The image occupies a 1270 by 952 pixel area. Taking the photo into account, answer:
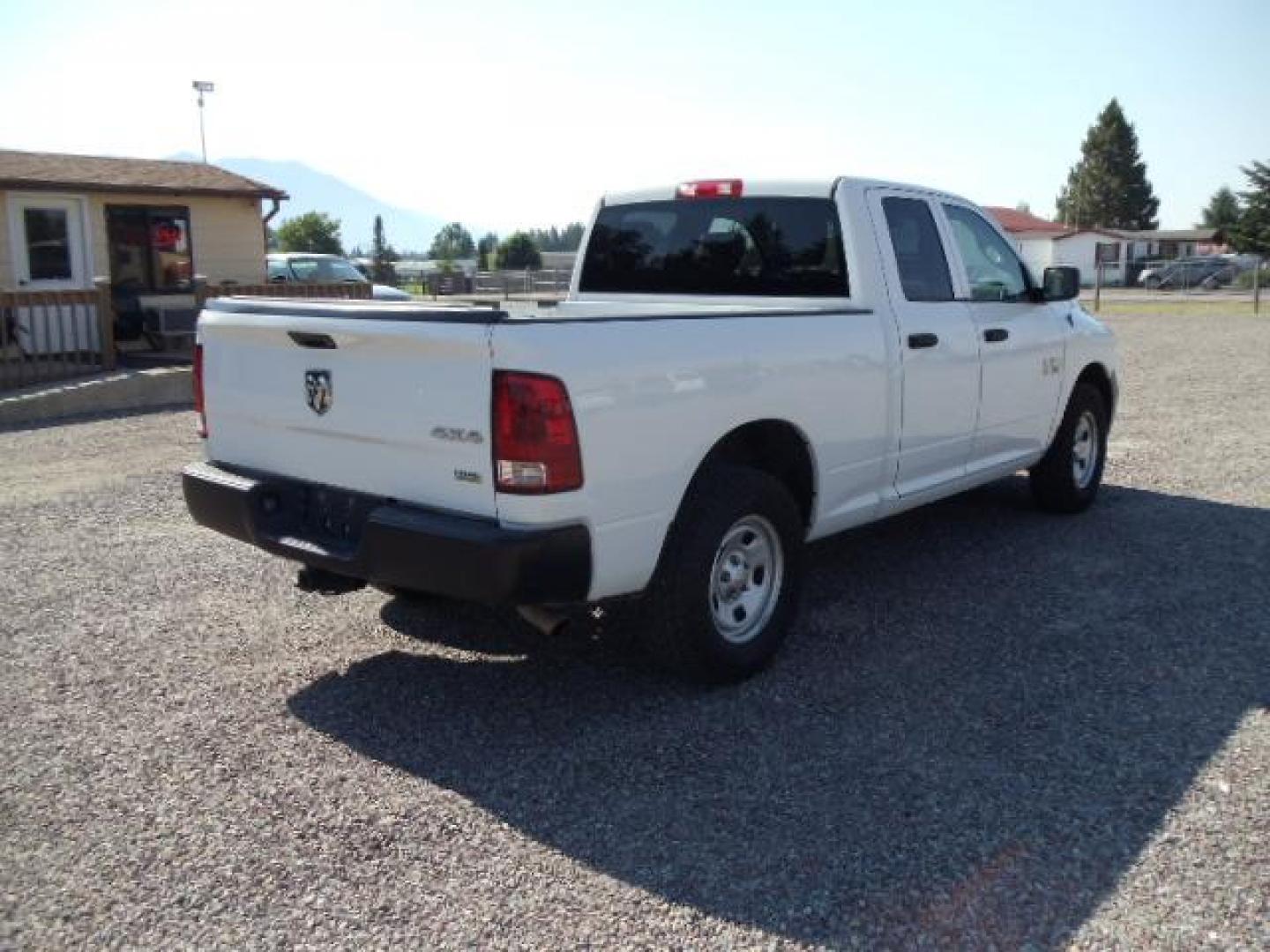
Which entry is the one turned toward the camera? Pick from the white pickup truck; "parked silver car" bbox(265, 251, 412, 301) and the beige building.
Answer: the beige building

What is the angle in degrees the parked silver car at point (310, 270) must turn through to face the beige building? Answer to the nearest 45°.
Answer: approximately 135° to its right

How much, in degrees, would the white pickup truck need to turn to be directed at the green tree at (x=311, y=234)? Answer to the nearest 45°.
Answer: approximately 45° to its left

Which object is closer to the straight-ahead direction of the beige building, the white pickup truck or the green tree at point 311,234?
the white pickup truck

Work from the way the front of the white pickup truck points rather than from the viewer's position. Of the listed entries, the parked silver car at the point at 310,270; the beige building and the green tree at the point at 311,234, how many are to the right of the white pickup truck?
0

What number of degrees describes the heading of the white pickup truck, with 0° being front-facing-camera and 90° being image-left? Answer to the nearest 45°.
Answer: approximately 225°

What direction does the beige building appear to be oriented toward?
toward the camera

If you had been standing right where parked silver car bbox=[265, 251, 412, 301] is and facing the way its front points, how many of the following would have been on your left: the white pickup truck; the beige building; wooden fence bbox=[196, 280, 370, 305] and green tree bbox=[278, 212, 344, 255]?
1

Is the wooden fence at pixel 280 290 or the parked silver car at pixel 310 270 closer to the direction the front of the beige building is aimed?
the wooden fence

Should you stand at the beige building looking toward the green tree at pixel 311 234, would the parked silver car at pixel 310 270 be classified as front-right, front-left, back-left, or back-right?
front-right

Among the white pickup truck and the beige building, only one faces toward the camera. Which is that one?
the beige building

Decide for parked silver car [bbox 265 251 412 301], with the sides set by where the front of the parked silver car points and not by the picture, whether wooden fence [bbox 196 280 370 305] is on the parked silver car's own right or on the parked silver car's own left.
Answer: on the parked silver car's own right
